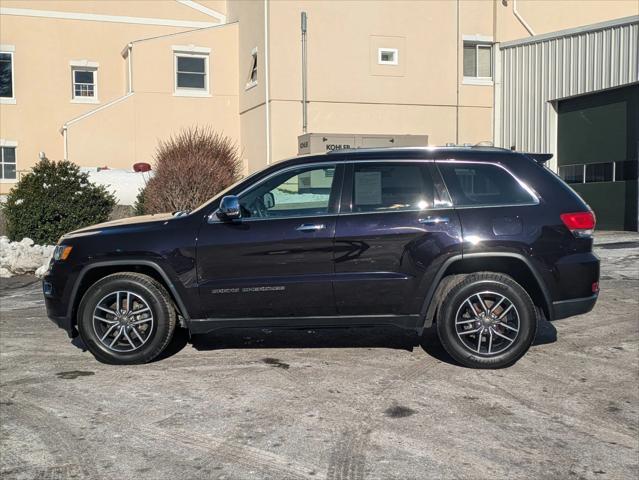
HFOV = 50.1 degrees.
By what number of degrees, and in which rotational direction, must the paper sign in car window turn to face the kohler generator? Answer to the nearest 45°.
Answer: approximately 180°

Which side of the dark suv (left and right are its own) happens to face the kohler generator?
right

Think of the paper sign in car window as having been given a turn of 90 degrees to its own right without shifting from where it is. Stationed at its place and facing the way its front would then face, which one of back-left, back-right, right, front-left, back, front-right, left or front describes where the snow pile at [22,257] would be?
front-right

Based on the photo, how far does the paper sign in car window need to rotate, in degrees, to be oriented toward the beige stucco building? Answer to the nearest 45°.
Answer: approximately 180°

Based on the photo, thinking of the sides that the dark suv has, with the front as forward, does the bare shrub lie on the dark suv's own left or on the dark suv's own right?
on the dark suv's own right

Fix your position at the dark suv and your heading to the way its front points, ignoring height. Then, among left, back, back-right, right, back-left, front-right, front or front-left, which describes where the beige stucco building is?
right

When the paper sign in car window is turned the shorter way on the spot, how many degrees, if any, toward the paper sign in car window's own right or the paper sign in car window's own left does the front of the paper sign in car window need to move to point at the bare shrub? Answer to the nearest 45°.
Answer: approximately 135° to the paper sign in car window's own right

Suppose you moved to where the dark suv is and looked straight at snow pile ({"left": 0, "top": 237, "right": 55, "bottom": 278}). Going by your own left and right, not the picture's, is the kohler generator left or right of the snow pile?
right

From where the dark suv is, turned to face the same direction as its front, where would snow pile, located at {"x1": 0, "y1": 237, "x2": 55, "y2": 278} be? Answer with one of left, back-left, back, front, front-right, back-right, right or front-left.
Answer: front-right

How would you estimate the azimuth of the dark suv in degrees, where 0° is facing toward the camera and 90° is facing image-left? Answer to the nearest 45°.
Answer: approximately 90°

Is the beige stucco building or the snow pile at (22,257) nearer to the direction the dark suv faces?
the snow pile
